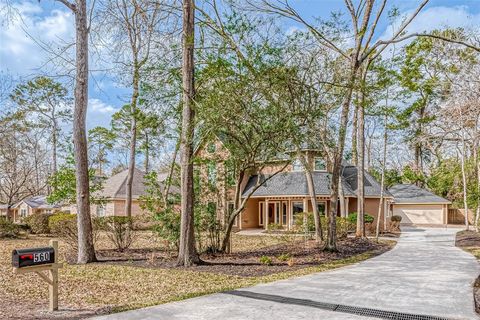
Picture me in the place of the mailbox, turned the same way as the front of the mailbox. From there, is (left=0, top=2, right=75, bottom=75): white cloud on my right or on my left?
on my right

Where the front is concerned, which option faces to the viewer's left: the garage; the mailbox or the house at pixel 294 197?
the mailbox

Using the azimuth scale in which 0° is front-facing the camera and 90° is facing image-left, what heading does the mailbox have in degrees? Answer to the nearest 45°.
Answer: approximately 90°

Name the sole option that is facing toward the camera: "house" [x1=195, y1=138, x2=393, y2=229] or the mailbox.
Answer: the house

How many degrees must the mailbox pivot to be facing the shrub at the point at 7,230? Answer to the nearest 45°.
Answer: approximately 90° to its right

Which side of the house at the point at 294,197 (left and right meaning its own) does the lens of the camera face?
front

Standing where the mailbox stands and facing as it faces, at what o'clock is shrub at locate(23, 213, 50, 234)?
The shrub is roughly at 3 o'clock from the mailbox.

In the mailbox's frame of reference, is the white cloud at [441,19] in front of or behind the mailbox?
behind

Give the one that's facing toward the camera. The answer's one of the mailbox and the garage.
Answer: the garage

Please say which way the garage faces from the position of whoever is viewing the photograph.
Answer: facing the viewer

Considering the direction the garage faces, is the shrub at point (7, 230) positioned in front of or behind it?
in front
